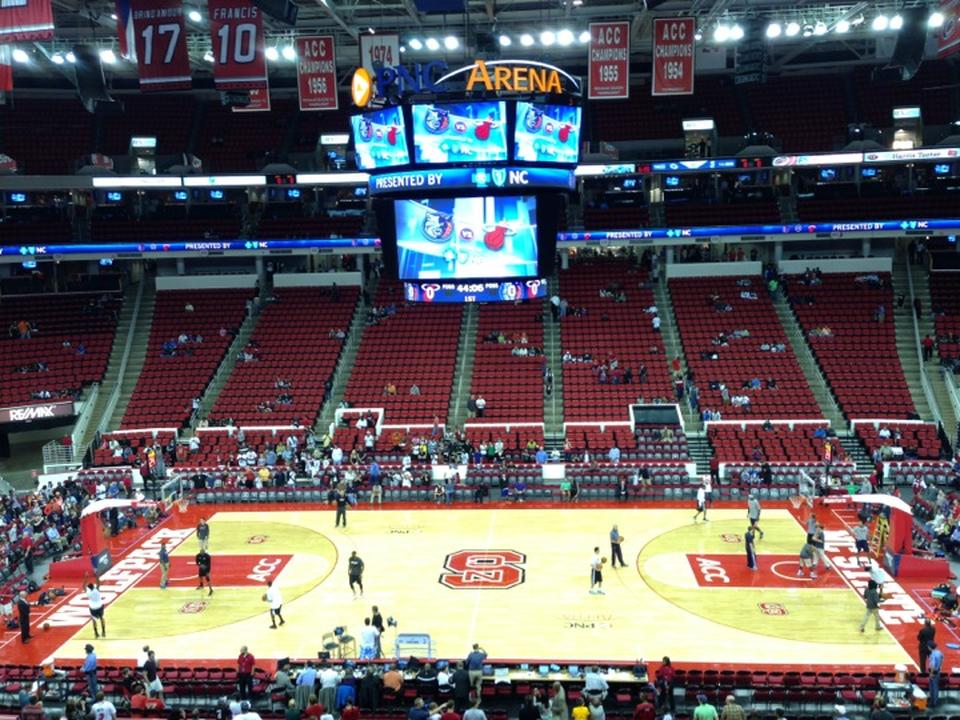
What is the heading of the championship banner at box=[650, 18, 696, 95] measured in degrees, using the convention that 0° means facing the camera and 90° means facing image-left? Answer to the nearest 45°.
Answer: approximately 0°

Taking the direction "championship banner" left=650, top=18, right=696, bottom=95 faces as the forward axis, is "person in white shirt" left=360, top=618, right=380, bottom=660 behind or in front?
in front

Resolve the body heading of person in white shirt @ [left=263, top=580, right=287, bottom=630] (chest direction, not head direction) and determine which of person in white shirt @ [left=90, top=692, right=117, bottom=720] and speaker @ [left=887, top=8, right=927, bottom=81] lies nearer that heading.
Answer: the person in white shirt

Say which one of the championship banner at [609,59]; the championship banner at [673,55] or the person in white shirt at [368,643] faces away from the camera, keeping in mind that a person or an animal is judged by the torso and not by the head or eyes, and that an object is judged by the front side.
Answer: the person in white shirt

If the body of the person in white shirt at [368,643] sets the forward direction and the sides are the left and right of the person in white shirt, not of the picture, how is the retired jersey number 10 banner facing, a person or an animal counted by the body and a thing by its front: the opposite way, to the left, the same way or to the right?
the opposite way

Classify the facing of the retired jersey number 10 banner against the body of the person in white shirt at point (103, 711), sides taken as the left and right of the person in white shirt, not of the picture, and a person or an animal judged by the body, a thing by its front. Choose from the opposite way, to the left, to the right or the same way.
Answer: the opposite way

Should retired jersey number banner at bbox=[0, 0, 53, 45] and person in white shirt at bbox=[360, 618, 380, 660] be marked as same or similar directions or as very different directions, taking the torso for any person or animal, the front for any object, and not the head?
very different directions

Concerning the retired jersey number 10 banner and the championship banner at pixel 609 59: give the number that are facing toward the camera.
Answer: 2

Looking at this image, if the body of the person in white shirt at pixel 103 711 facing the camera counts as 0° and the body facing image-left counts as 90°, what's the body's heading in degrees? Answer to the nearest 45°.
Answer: approximately 180°

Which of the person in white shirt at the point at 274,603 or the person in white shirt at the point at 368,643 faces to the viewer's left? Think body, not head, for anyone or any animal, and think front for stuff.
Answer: the person in white shirt at the point at 274,603

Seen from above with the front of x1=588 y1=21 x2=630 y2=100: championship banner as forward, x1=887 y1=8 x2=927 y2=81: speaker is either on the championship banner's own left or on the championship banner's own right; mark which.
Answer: on the championship banner's own left

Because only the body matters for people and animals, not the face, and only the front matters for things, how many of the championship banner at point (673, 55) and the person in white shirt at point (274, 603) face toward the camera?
1

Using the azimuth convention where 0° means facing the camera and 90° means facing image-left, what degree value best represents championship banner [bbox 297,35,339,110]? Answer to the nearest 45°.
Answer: approximately 0°

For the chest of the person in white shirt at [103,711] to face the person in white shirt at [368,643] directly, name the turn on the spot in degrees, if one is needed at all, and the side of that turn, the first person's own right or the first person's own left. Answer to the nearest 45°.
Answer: approximately 90° to the first person's own right
